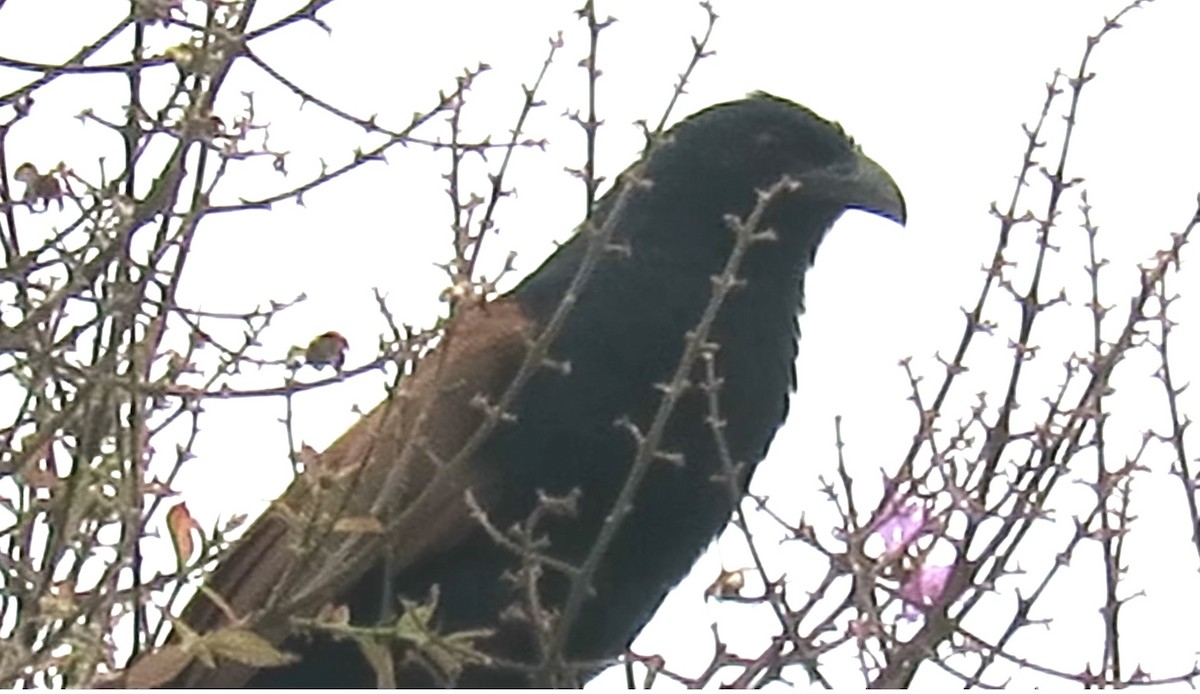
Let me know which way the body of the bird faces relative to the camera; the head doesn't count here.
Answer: to the viewer's right
